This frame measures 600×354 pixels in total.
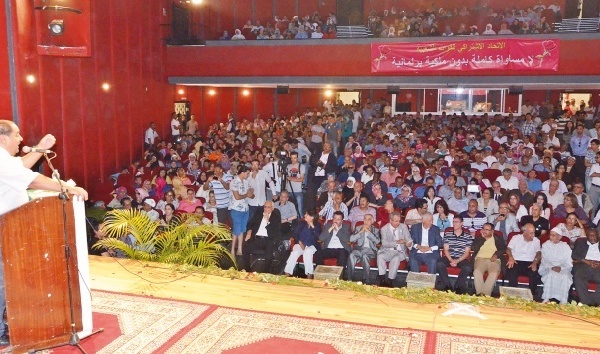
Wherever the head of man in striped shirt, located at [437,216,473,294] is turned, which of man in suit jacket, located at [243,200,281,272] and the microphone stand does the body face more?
the microphone stand

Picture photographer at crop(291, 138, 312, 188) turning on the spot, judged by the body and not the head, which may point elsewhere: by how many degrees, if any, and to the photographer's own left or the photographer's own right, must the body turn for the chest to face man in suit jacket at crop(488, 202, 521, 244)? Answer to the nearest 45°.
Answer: approximately 90° to the photographer's own left

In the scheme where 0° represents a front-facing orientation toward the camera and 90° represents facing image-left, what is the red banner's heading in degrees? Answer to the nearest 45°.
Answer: approximately 0°

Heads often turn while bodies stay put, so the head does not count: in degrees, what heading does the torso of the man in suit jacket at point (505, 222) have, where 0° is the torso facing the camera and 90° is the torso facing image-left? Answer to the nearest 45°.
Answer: approximately 0°

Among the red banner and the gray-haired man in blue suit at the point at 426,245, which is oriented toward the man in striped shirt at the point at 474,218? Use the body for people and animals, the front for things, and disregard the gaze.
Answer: the red banner

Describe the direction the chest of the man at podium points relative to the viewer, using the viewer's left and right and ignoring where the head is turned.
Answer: facing to the right of the viewer

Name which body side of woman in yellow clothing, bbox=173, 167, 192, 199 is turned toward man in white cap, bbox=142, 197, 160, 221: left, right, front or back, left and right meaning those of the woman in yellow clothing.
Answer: front

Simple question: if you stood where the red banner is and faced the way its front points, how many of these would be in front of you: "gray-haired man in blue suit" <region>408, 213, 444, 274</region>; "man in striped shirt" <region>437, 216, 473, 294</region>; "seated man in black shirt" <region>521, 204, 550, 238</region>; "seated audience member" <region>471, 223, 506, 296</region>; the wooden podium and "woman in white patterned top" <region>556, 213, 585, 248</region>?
6

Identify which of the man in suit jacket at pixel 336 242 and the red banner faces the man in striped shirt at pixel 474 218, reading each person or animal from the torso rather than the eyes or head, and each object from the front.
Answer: the red banner

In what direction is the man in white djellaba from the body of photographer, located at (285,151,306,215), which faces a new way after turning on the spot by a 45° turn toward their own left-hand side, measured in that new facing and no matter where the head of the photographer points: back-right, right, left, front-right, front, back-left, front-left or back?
front-left

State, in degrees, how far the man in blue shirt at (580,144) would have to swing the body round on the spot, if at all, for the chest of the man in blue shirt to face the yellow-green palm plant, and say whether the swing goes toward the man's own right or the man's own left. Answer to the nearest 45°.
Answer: approximately 45° to the man's own right

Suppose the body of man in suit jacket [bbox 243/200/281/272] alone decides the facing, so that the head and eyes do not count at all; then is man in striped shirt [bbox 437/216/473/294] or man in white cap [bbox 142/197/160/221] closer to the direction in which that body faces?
the man in striped shirt
